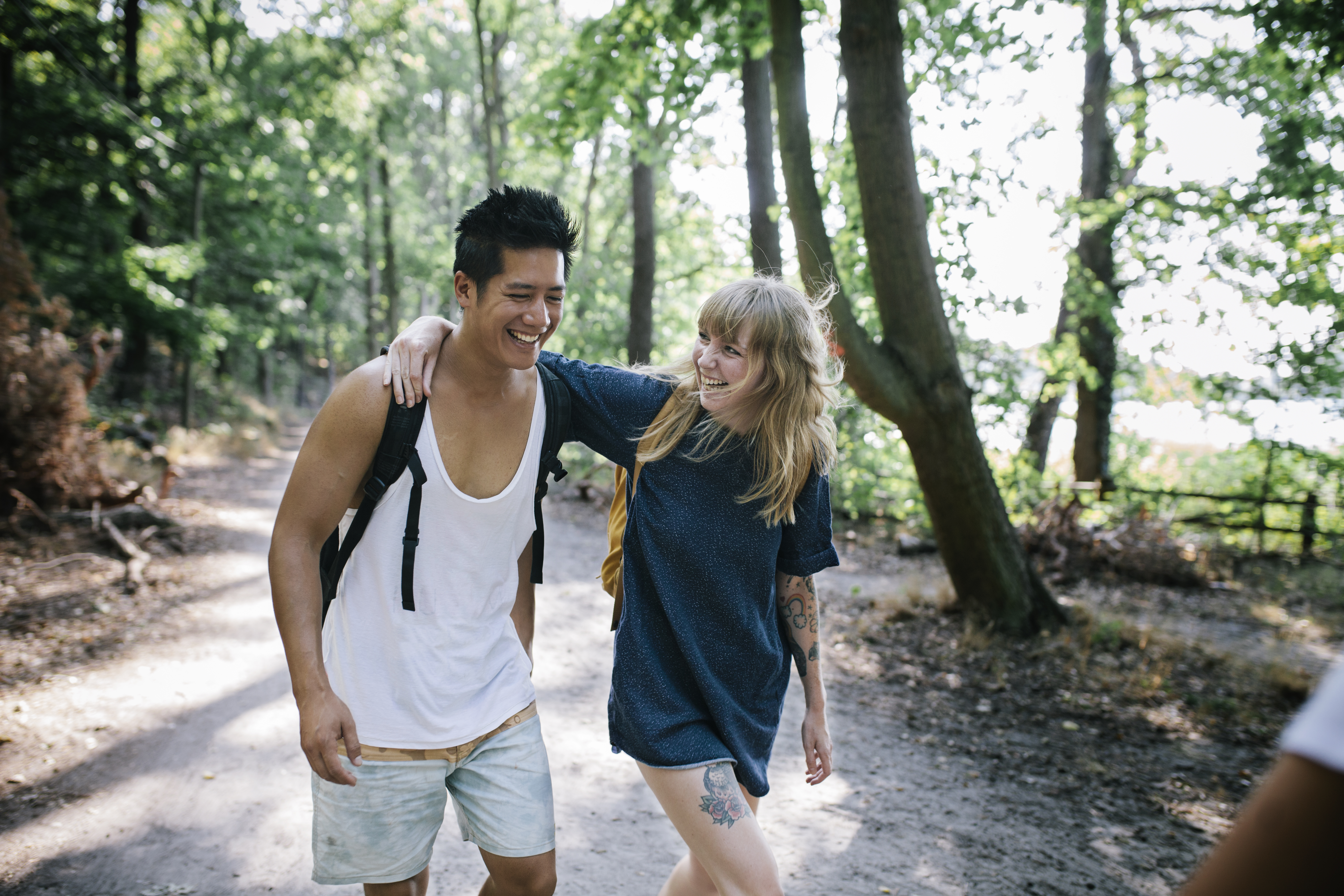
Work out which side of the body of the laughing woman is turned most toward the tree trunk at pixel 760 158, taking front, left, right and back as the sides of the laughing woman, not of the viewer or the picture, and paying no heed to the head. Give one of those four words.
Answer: back

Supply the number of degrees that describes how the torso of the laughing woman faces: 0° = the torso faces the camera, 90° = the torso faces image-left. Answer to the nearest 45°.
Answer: approximately 0°

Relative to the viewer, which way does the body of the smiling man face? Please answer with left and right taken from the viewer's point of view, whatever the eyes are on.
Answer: facing the viewer and to the right of the viewer

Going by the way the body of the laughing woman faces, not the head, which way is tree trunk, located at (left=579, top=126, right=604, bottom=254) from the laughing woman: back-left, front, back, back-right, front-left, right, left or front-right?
back

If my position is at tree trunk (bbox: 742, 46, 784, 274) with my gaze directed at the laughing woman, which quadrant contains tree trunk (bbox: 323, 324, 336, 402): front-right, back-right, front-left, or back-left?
back-right

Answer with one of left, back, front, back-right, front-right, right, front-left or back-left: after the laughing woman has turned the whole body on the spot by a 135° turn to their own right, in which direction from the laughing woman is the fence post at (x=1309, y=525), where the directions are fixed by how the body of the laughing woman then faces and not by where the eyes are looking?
right

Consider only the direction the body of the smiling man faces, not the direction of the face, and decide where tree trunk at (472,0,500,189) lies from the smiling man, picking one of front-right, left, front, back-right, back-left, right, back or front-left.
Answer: back-left

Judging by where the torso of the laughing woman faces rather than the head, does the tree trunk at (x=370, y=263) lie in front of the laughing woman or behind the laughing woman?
behind

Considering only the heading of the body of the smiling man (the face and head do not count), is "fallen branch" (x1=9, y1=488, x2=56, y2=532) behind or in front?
behind

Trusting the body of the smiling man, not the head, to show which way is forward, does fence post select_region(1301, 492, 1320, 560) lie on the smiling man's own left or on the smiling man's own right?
on the smiling man's own left

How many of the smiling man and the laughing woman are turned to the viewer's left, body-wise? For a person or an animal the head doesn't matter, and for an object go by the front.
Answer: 0

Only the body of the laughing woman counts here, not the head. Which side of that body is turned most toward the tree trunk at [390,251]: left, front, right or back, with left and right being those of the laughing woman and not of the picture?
back

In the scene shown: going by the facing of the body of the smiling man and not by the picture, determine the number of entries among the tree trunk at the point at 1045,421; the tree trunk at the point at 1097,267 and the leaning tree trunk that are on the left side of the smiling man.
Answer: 3
